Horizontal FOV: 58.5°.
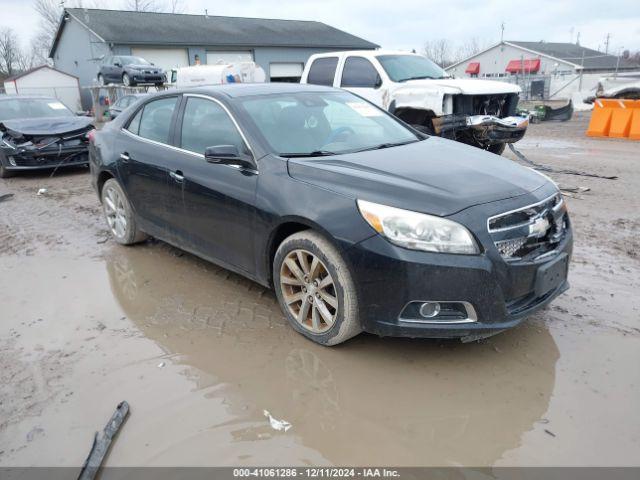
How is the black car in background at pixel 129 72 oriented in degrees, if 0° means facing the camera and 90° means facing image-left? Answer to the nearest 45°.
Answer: approximately 315°

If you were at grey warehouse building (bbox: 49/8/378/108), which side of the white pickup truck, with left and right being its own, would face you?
back

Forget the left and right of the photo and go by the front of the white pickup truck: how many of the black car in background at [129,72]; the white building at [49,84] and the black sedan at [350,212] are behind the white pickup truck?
2

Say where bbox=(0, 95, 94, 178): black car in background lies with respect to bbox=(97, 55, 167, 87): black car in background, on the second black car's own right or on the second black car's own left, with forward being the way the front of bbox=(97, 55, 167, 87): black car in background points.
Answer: on the second black car's own right

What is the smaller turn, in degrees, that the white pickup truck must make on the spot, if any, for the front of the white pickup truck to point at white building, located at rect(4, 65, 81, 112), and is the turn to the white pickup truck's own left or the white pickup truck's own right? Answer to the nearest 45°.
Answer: approximately 180°

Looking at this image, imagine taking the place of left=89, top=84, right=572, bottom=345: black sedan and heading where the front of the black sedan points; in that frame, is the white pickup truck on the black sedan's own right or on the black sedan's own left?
on the black sedan's own left

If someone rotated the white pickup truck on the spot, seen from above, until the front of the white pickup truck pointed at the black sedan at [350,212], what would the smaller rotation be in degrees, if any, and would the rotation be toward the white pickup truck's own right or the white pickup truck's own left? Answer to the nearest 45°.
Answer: approximately 45° to the white pickup truck's own right

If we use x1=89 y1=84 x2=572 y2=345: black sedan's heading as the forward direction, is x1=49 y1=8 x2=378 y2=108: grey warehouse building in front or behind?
behind

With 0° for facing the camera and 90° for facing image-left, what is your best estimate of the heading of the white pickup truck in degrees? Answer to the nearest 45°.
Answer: approximately 315°
